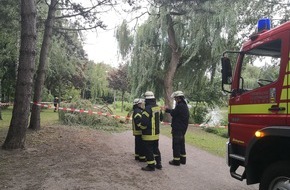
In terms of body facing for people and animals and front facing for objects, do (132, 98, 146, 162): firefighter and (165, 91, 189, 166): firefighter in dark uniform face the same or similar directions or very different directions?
very different directions

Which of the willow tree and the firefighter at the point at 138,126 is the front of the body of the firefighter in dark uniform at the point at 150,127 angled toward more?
the firefighter

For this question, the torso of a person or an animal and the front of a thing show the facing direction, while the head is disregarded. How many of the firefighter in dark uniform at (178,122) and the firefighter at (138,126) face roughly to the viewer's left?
1

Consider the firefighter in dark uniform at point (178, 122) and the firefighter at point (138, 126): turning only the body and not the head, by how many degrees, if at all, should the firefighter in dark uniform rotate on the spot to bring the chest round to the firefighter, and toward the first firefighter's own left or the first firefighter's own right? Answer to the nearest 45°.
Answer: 0° — they already face them

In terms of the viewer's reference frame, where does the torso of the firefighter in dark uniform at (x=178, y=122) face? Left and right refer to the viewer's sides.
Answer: facing to the left of the viewer

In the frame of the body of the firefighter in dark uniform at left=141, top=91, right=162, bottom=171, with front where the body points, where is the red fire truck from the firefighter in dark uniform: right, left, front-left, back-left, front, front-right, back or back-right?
back

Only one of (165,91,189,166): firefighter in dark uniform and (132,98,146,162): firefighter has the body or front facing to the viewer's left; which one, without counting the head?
the firefighter in dark uniform

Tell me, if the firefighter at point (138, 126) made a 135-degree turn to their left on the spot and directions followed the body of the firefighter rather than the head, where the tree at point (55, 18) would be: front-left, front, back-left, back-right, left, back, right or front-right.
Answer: front

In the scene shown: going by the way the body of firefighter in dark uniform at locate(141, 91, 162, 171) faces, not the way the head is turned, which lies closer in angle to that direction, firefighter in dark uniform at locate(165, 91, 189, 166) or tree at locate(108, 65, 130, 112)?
the tree

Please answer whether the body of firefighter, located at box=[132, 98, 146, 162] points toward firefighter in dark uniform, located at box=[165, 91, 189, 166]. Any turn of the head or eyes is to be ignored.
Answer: yes

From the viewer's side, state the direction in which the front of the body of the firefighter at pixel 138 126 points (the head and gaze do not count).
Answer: to the viewer's right
